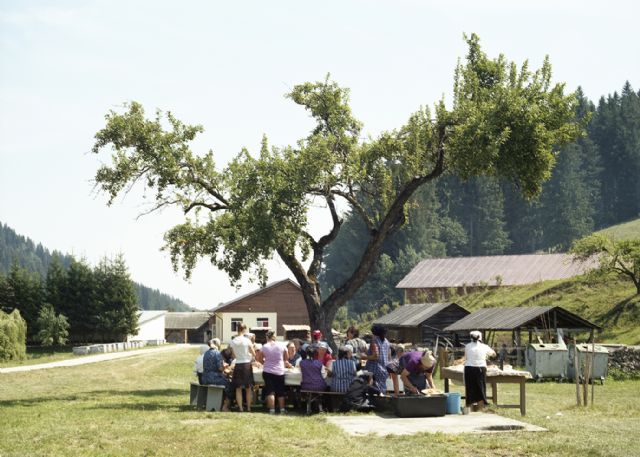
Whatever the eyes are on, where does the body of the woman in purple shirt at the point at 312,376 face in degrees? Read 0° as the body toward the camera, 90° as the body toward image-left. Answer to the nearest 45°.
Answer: approximately 180°

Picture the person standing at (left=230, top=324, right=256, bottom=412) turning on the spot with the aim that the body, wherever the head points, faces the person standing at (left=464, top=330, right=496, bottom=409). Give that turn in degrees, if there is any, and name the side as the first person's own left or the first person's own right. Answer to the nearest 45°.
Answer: approximately 90° to the first person's own right

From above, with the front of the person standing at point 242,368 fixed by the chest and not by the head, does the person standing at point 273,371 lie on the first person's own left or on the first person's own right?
on the first person's own right

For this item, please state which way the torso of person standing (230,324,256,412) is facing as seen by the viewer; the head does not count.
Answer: away from the camera

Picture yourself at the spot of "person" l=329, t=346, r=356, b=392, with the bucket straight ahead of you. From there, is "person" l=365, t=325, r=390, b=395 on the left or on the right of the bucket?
left

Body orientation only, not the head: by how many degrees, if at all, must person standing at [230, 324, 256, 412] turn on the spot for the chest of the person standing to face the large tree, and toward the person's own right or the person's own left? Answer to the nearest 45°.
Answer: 0° — they already face it
